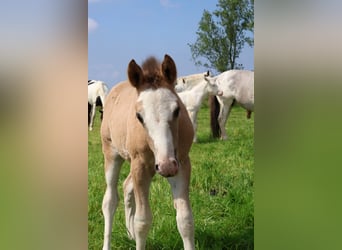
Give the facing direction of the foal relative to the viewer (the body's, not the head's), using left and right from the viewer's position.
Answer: facing the viewer and to the right of the viewer
